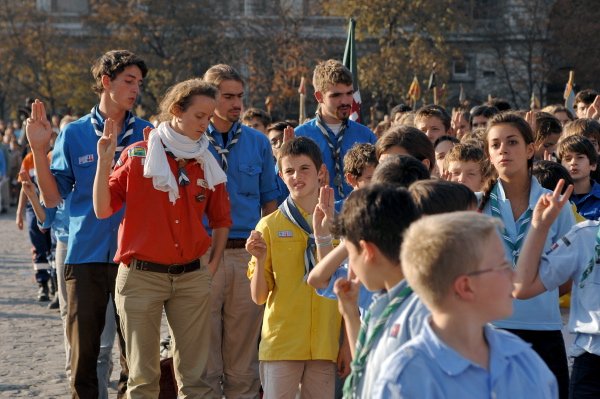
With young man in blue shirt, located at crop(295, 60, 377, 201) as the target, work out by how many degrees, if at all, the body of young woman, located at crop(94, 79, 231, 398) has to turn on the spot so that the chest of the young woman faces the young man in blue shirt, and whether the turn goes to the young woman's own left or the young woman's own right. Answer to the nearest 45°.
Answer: approximately 90° to the young woman's own left

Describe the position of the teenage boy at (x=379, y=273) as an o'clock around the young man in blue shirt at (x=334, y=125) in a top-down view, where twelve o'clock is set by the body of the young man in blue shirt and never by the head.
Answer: The teenage boy is roughly at 12 o'clock from the young man in blue shirt.

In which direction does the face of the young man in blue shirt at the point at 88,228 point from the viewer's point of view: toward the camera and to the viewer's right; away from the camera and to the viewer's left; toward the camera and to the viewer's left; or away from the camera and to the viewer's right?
toward the camera and to the viewer's right

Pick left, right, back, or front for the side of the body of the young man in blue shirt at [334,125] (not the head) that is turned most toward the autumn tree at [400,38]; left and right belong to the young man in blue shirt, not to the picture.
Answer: back

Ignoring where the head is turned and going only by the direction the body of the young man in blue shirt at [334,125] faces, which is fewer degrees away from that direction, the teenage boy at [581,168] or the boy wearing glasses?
the boy wearing glasses

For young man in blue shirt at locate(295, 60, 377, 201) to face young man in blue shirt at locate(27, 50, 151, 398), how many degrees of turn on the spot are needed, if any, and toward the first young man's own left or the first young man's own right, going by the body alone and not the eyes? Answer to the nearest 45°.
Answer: approximately 45° to the first young man's own right

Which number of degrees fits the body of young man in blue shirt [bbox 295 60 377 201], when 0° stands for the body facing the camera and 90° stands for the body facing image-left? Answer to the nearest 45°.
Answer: approximately 0°
